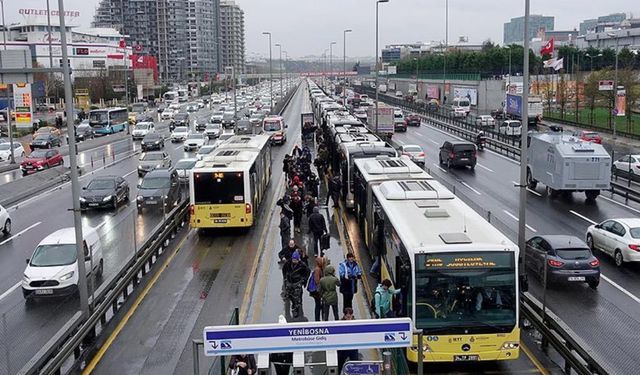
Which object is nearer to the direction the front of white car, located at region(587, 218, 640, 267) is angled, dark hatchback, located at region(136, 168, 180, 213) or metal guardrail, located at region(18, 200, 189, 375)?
the dark hatchback

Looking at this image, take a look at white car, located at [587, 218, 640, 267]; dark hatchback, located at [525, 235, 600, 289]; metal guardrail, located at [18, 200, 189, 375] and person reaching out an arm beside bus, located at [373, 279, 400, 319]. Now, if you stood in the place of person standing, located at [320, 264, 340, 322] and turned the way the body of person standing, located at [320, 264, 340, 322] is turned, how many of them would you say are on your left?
1

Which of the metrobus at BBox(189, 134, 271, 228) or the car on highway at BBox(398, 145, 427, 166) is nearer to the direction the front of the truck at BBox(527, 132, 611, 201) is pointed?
the car on highway

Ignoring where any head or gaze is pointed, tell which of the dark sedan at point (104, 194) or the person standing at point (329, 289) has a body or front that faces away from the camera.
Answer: the person standing

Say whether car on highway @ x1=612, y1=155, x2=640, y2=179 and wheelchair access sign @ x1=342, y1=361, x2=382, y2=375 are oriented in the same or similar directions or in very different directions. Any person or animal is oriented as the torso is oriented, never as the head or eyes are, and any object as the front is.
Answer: very different directions

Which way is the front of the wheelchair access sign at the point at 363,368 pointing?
toward the camera

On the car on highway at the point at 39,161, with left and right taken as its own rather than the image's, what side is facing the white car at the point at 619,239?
left

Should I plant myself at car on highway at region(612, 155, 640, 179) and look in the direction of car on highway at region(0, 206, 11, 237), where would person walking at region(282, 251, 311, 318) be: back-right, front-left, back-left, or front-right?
front-left

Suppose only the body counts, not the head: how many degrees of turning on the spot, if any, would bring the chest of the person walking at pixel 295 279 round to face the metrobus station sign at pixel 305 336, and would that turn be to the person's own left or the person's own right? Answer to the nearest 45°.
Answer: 0° — they already face it

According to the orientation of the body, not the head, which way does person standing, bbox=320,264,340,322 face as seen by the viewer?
away from the camera

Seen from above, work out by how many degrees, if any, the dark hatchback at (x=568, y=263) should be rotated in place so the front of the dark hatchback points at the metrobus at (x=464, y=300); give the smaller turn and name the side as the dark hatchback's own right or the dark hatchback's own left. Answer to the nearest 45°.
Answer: approximately 135° to the dark hatchback's own left

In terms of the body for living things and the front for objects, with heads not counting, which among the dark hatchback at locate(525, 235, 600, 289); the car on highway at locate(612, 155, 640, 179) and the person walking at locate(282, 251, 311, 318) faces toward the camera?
the person walking

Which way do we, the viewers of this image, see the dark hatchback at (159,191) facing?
facing the viewer and to the left of the viewer

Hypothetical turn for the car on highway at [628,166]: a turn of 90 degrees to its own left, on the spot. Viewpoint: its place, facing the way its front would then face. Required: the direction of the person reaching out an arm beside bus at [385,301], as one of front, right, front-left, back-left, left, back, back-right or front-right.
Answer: front-left

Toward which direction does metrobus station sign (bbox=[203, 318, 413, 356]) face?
toward the camera

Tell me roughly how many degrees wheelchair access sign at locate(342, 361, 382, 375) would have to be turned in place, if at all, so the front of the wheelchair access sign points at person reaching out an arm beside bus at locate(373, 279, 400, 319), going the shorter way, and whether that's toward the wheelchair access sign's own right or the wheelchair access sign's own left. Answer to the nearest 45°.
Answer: approximately 180°

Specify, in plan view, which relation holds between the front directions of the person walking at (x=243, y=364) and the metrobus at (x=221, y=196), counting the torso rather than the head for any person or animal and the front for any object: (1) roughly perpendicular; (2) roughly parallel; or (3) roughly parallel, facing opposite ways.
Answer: roughly parallel, facing opposite ways

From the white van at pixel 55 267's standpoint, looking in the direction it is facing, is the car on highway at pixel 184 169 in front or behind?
behind

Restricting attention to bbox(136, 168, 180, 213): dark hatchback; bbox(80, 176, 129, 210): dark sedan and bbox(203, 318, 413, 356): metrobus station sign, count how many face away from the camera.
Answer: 0
